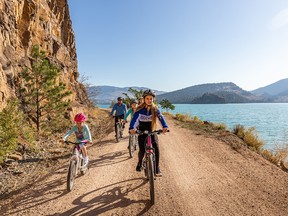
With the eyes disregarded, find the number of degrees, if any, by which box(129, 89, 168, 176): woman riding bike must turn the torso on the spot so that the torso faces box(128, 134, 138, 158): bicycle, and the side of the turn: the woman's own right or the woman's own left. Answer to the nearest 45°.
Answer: approximately 180°

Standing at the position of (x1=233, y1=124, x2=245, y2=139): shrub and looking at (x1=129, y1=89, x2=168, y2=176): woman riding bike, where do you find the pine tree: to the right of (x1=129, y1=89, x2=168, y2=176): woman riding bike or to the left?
right

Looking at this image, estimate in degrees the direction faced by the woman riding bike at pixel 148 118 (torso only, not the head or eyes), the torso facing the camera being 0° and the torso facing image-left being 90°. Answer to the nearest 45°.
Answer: approximately 0°

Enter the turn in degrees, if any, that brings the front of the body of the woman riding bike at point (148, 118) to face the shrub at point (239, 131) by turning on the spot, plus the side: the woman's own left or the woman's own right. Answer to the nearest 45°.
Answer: approximately 135° to the woman's own left

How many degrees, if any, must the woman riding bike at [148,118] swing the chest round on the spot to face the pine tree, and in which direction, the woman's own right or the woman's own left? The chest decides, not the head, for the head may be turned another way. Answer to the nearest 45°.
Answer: approximately 135° to the woman's own right

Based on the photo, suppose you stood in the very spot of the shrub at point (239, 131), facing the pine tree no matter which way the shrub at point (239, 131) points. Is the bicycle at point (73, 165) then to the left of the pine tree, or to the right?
left

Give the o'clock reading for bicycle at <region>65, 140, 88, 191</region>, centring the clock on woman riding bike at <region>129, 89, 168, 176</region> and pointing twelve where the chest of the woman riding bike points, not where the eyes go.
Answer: The bicycle is roughly at 3 o'clock from the woman riding bike.
